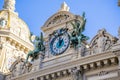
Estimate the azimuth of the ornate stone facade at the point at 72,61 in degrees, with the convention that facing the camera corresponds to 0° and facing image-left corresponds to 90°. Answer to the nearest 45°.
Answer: approximately 45°

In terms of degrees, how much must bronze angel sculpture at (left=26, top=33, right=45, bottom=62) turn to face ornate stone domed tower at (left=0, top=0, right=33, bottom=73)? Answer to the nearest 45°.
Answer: approximately 90° to its right

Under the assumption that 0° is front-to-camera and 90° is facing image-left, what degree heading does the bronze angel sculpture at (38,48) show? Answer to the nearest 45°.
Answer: approximately 45°

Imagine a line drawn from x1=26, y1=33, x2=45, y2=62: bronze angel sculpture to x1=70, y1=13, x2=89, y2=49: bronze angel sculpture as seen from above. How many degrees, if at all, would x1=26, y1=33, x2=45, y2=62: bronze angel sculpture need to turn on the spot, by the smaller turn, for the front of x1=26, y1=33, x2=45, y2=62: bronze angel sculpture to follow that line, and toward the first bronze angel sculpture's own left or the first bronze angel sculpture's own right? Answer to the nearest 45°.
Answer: approximately 90° to the first bronze angel sculpture's own left

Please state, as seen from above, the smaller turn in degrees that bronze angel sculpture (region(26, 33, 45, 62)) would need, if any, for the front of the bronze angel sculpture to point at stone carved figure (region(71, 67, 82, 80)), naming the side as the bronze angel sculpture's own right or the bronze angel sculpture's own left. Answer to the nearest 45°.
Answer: approximately 90° to the bronze angel sculpture's own left

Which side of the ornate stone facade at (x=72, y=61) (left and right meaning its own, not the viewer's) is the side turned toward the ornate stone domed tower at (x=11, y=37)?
right
